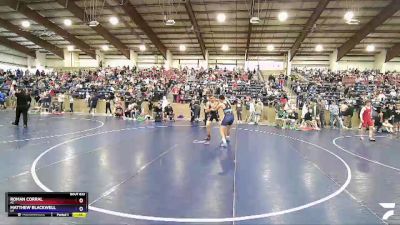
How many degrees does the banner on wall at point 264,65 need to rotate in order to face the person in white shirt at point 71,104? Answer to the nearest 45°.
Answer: approximately 45° to its right

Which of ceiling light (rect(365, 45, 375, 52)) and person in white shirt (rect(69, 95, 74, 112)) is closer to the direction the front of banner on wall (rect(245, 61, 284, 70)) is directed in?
the person in white shirt

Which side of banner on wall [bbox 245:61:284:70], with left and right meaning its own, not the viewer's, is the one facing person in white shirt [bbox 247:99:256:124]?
front

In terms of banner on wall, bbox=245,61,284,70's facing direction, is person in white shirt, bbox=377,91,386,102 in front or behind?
in front

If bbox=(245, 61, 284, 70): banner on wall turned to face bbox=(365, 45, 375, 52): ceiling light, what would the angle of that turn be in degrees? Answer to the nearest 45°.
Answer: approximately 90° to its left

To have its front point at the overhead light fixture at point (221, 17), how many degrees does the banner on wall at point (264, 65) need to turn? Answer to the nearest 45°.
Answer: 0° — it already faces it

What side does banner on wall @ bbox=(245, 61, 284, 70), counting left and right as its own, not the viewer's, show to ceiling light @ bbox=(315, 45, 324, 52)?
left

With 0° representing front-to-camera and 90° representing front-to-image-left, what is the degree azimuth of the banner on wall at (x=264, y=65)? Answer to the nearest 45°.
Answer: approximately 0°

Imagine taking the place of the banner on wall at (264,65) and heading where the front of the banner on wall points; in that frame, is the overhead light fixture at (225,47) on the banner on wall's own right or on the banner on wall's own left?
on the banner on wall's own right

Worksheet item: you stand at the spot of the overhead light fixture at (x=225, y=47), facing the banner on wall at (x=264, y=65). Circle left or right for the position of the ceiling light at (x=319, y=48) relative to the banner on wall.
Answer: right
